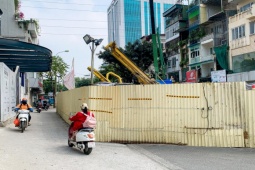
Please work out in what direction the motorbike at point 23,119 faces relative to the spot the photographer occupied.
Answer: facing the viewer

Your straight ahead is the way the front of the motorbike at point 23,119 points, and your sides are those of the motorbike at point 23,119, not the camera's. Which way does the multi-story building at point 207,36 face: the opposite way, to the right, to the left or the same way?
to the right

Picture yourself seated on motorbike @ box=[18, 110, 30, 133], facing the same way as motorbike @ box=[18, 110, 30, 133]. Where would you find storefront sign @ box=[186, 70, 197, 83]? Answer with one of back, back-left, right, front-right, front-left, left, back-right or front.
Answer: back-left

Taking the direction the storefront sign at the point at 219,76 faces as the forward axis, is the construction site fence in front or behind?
in front

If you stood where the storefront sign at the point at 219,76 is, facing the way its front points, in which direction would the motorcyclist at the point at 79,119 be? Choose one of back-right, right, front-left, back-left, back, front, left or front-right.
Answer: front

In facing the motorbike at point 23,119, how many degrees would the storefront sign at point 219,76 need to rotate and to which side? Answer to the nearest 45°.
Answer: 0° — it already faces it

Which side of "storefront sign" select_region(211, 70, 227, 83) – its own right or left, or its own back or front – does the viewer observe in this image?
front

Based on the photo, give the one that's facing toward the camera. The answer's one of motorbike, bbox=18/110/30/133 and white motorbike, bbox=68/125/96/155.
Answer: the motorbike
